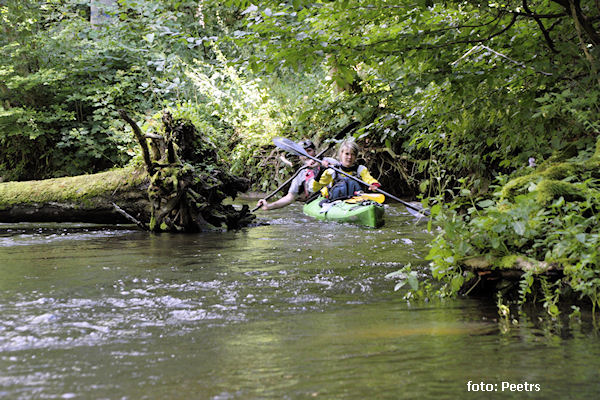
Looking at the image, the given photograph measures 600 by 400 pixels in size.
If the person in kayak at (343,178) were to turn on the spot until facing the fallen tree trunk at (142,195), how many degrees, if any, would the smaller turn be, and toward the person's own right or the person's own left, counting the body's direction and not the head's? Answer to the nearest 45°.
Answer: approximately 45° to the person's own right

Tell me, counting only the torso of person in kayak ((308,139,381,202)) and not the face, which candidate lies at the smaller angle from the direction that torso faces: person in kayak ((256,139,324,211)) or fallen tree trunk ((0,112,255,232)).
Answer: the fallen tree trunk

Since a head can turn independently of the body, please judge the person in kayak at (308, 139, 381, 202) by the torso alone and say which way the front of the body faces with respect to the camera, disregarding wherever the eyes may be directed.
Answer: toward the camera

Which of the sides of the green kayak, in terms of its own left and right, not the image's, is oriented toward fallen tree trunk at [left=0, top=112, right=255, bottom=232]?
right

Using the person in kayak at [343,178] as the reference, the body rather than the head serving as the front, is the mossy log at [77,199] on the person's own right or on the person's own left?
on the person's own right
